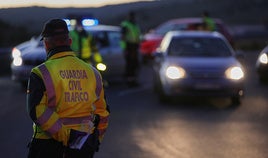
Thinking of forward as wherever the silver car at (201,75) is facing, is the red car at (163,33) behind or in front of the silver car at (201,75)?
behind

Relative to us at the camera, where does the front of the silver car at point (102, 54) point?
facing the viewer and to the left of the viewer

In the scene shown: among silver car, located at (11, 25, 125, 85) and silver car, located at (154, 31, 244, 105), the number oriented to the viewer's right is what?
0

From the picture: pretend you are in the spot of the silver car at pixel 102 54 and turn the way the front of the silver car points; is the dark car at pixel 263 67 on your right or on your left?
on your left

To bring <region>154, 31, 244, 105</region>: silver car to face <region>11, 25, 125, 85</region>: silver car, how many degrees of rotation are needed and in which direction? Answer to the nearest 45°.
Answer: approximately 135° to its right

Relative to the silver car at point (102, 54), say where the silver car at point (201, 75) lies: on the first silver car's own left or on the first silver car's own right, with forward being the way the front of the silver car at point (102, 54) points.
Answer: on the first silver car's own left

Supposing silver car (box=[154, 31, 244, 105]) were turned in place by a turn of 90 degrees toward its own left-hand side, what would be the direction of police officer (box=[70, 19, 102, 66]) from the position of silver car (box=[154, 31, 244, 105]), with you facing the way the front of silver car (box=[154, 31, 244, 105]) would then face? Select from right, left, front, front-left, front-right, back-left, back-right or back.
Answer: back

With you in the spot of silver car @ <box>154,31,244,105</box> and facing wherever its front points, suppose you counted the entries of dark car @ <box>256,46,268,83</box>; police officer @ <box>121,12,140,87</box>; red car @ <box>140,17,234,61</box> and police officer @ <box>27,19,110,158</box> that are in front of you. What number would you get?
1

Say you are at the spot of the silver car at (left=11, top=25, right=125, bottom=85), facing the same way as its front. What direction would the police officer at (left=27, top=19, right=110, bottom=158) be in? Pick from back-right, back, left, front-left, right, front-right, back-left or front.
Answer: front-left

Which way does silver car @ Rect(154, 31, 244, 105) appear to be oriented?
toward the camera

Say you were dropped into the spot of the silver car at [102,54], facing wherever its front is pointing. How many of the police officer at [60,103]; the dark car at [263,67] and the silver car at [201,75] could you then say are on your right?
0

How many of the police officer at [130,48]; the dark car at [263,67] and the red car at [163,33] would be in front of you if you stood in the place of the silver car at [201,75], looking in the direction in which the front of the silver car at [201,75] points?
0
